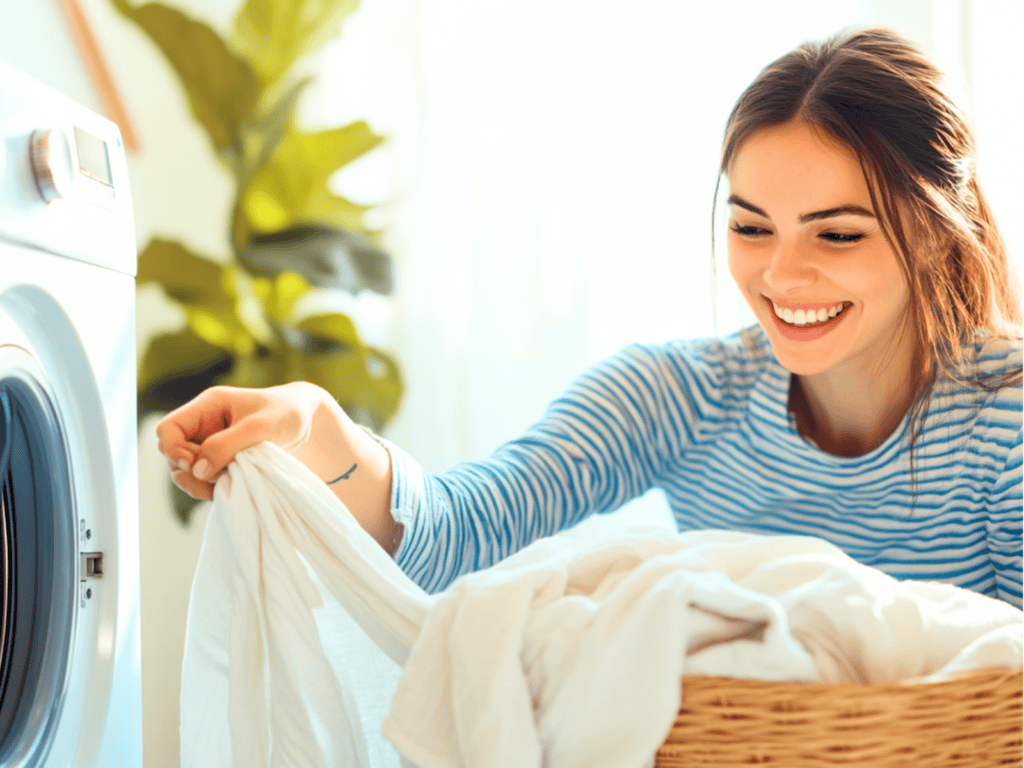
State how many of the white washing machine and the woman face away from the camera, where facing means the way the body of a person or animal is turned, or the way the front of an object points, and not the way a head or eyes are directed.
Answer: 0

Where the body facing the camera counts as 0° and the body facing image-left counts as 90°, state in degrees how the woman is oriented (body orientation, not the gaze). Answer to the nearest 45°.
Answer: approximately 45°

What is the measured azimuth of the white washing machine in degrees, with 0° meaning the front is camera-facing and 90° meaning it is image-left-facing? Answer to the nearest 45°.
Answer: approximately 315°

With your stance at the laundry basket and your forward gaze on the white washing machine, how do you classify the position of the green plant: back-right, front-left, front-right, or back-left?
front-right

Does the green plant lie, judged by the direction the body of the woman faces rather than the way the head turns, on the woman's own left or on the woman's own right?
on the woman's own right

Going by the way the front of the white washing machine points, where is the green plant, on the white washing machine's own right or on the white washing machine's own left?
on the white washing machine's own left

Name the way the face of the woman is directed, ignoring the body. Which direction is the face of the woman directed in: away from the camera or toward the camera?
toward the camera
